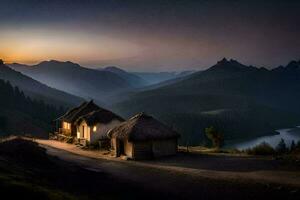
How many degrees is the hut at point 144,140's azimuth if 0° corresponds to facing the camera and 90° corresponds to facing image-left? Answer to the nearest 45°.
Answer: approximately 45°
